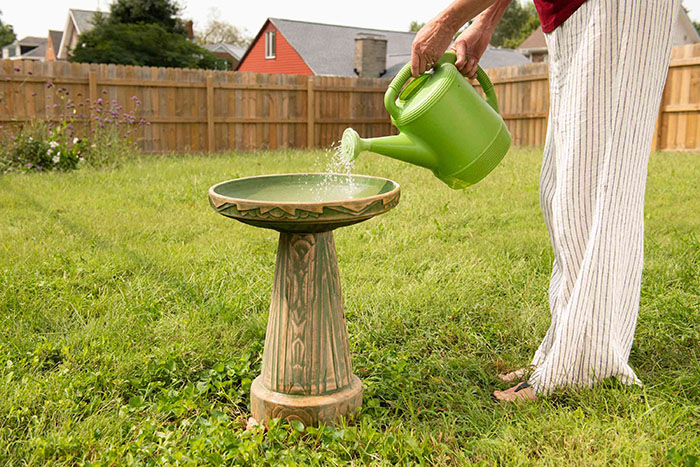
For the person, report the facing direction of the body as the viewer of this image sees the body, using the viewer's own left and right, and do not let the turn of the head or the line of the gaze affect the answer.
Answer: facing to the left of the viewer

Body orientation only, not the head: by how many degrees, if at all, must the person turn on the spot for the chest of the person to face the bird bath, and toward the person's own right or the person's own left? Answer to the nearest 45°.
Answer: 0° — they already face it

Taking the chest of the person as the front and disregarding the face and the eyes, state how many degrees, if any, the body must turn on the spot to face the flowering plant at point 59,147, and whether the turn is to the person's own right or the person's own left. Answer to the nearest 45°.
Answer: approximately 45° to the person's own right

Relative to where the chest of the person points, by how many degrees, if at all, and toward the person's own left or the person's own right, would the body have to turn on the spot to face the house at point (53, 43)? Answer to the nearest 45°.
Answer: approximately 45° to the person's own right

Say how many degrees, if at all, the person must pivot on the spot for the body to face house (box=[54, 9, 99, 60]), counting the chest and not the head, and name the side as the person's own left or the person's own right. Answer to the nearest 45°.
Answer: approximately 45° to the person's own right

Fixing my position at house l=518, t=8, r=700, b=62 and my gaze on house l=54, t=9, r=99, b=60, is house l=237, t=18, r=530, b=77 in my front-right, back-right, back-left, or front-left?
front-left

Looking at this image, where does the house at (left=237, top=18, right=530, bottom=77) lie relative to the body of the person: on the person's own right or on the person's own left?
on the person's own right

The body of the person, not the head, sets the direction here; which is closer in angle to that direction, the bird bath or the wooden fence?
the bird bath

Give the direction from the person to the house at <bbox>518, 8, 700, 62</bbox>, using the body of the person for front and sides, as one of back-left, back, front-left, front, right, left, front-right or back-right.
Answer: right
